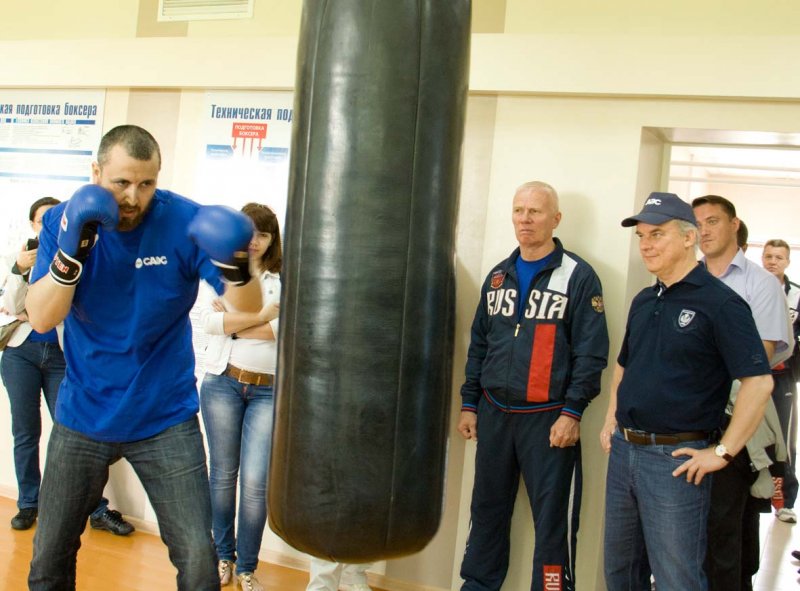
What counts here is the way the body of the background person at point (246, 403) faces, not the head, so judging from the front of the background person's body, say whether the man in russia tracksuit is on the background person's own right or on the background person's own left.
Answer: on the background person's own left

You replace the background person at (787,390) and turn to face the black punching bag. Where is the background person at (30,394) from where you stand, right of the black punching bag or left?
right

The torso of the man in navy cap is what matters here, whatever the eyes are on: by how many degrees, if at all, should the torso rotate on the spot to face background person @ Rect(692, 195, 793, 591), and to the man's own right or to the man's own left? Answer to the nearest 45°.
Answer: approximately 135° to the man's own right

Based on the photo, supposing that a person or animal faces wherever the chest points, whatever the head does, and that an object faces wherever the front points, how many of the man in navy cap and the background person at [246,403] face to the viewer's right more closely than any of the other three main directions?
0

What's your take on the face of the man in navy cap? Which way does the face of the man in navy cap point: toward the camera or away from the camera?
toward the camera

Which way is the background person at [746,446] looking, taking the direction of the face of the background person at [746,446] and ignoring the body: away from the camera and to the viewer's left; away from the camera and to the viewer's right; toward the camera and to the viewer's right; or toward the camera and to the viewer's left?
toward the camera and to the viewer's left

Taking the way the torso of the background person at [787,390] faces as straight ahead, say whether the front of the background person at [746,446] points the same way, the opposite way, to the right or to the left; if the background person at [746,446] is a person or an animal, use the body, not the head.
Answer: the same way

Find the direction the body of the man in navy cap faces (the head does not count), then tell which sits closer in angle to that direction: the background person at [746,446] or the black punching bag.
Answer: the black punching bag

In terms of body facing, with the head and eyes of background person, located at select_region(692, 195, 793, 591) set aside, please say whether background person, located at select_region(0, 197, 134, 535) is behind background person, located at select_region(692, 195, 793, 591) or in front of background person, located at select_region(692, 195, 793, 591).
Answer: in front

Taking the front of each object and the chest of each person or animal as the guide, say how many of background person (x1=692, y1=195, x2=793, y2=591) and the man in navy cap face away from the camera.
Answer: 0

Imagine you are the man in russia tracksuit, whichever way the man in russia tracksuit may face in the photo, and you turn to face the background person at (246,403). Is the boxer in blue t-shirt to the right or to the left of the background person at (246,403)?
left

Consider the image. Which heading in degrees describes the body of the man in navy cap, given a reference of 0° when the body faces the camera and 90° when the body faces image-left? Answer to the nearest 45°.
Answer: approximately 45°

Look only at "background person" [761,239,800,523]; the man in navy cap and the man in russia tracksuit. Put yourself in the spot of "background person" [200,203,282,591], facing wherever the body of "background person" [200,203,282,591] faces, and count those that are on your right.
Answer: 0

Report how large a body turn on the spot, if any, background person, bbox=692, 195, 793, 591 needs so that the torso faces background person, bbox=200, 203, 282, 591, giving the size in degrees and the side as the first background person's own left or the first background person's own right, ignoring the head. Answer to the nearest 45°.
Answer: approximately 45° to the first background person's own right

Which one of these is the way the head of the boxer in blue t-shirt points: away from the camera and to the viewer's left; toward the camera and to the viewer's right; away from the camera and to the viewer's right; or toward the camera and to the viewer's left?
toward the camera and to the viewer's right

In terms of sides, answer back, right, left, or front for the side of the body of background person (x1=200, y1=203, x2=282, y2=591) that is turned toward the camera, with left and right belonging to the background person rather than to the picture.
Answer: front

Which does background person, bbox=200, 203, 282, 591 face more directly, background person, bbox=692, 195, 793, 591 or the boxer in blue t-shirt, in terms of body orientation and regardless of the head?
the boxer in blue t-shirt

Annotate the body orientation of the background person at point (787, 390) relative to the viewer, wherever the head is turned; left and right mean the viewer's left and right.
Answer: facing the viewer and to the left of the viewer

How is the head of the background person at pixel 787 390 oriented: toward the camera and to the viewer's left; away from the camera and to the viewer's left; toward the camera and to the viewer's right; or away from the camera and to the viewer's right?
toward the camera and to the viewer's left
